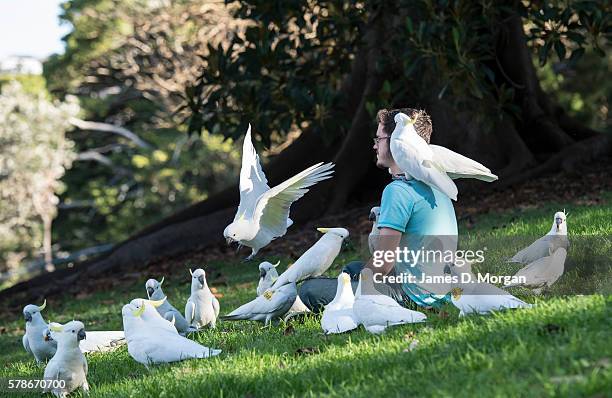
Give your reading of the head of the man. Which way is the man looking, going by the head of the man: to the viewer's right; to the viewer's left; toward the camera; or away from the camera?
to the viewer's left

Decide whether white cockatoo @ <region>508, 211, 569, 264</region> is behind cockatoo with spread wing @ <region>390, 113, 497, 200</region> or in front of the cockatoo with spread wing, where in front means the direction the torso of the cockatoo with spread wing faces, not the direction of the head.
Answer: behind

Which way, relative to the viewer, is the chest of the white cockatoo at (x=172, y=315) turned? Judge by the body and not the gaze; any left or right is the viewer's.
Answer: facing the viewer and to the left of the viewer

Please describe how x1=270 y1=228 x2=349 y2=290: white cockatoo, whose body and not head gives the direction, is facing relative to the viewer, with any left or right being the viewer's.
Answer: facing to the right of the viewer

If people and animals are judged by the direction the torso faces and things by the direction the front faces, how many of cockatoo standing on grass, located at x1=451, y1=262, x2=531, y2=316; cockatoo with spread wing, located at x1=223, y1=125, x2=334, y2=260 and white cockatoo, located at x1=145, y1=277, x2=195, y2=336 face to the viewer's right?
0

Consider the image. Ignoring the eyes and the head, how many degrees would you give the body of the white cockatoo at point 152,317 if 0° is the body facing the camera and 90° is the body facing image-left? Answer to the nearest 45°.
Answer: approximately 90°

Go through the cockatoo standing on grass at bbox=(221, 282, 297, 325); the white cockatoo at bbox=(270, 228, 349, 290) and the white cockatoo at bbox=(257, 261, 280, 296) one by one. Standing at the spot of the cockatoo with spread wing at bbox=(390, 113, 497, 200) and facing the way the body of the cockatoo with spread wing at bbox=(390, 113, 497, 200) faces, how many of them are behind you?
0

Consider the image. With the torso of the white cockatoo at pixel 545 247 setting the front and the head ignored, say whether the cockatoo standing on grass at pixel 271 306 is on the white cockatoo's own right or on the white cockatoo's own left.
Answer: on the white cockatoo's own right

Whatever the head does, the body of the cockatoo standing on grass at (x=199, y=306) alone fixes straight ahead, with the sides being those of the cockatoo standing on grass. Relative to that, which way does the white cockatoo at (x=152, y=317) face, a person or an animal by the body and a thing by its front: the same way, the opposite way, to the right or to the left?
to the right

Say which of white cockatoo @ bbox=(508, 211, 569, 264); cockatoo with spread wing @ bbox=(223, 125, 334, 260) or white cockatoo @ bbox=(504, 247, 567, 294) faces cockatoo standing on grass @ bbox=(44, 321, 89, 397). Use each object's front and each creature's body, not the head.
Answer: the cockatoo with spread wing

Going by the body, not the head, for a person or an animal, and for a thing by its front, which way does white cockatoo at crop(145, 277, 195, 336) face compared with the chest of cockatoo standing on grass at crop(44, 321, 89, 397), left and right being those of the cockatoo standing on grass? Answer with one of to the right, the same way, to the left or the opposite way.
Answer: to the right

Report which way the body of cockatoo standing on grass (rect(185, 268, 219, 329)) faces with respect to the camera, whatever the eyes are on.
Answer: toward the camera

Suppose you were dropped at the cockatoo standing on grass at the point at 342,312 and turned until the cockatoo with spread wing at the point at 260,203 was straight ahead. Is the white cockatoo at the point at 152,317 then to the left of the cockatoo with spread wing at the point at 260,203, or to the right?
left

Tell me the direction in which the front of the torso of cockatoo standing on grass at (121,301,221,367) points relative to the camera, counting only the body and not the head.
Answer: to the viewer's left

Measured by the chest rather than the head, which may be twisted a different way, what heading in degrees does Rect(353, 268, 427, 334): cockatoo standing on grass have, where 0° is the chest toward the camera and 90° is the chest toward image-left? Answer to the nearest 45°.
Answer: approximately 90°

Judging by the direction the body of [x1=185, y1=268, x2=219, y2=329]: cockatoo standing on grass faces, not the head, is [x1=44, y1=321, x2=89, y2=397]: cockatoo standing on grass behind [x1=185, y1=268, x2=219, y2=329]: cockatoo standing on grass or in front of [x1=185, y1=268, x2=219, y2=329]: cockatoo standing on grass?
in front

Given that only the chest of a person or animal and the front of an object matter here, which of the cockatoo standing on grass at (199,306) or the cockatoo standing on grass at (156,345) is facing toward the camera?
the cockatoo standing on grass at (199,306)

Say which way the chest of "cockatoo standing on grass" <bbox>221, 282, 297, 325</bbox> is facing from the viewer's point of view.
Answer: to the viewer's right

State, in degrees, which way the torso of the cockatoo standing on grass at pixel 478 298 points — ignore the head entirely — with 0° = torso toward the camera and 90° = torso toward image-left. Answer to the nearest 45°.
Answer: approximately 90°
